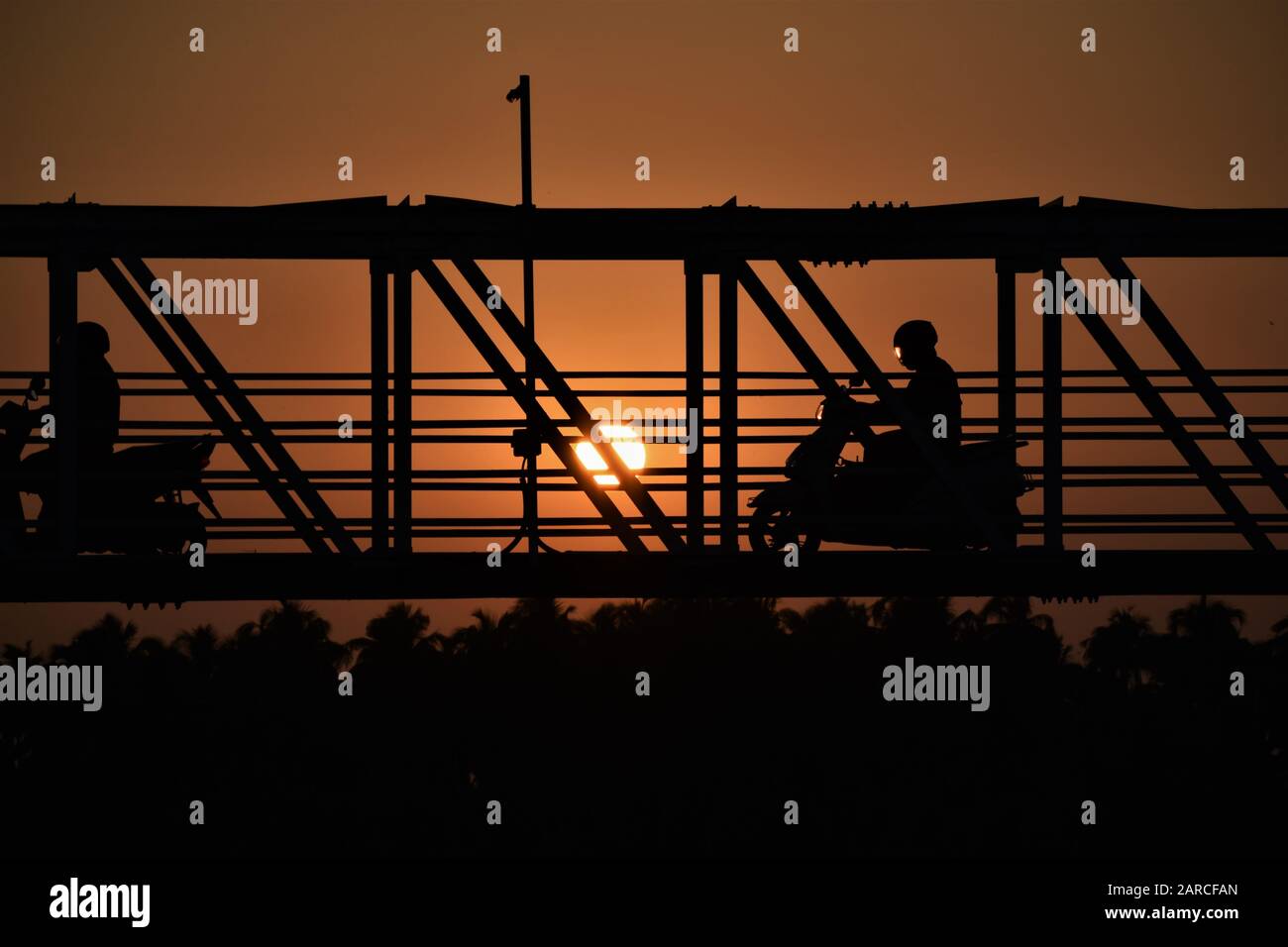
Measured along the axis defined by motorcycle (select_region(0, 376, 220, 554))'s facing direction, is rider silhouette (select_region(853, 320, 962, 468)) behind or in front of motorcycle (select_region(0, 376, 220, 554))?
behind

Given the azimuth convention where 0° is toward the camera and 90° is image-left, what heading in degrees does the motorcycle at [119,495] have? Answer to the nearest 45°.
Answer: approximately 90°

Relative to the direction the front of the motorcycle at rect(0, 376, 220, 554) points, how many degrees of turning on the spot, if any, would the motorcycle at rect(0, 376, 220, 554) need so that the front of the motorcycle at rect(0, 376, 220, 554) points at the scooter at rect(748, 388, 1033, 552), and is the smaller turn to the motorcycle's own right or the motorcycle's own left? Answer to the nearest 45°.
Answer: approximately 180°

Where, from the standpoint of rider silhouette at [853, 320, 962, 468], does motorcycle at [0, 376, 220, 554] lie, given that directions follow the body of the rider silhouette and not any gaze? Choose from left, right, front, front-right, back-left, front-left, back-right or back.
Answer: front

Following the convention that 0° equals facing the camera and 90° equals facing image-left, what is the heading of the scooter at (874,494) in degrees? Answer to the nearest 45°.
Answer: approximately 90°

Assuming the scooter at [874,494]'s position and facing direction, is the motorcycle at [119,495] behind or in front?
in front

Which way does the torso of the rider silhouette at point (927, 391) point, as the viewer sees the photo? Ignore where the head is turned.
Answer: to the viewer's left
